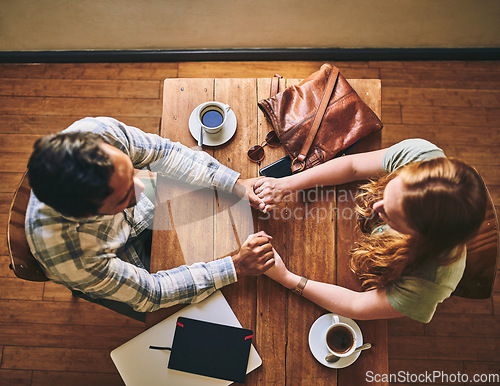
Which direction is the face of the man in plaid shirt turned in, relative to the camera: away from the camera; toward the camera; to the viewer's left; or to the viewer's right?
to the viewer's right

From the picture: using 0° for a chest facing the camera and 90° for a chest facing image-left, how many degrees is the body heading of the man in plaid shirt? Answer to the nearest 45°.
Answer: approximately 270°
